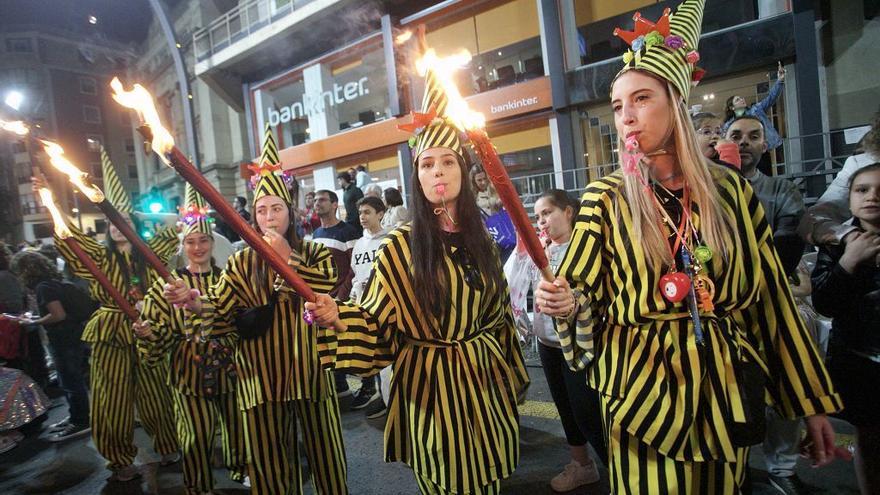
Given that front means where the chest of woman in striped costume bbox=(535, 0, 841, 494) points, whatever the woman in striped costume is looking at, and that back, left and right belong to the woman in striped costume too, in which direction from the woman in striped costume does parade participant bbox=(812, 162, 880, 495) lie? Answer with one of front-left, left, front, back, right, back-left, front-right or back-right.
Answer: back-left

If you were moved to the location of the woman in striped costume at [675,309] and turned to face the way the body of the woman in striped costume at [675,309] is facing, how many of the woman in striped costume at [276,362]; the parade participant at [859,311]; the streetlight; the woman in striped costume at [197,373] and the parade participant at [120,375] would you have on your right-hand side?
4

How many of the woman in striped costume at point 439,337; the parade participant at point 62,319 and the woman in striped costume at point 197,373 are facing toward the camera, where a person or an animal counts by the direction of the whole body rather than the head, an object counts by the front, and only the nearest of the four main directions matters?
2

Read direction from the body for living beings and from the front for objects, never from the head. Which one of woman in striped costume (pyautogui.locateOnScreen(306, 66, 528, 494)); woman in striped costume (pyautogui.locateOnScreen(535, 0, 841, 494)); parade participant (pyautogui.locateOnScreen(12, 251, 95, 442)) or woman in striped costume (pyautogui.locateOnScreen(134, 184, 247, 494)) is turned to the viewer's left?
the parade participant

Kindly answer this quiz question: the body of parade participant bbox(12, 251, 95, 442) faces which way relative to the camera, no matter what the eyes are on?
to the viewer's left

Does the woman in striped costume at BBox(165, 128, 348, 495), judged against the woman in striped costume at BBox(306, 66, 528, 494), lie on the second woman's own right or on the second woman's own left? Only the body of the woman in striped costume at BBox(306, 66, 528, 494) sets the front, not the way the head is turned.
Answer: on the second woman's own right

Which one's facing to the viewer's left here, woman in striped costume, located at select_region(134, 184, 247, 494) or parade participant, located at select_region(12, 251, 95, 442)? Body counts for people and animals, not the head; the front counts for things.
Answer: the parade participant
